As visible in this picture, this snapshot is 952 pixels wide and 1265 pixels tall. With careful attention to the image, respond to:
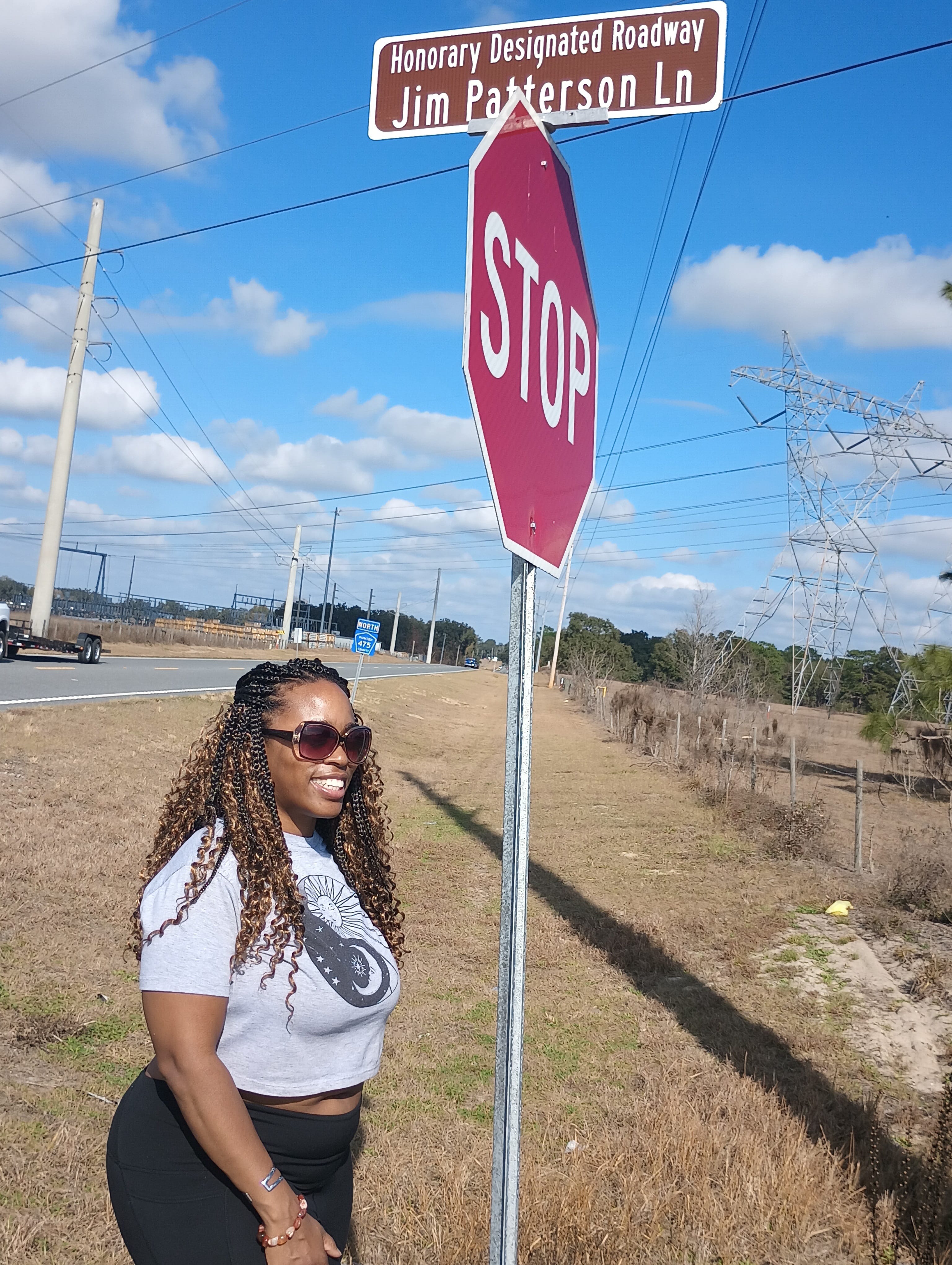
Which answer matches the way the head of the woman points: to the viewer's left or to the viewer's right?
to the viewer's right

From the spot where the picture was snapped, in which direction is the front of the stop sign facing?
facing to the right of the viewer

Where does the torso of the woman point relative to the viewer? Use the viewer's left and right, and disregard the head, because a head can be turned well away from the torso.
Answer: facing the viewer and to the right of the viewer

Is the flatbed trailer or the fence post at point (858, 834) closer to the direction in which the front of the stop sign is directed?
the fence post

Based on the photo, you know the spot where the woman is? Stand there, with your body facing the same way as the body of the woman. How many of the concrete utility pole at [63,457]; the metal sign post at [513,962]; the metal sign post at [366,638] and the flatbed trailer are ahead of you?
1
